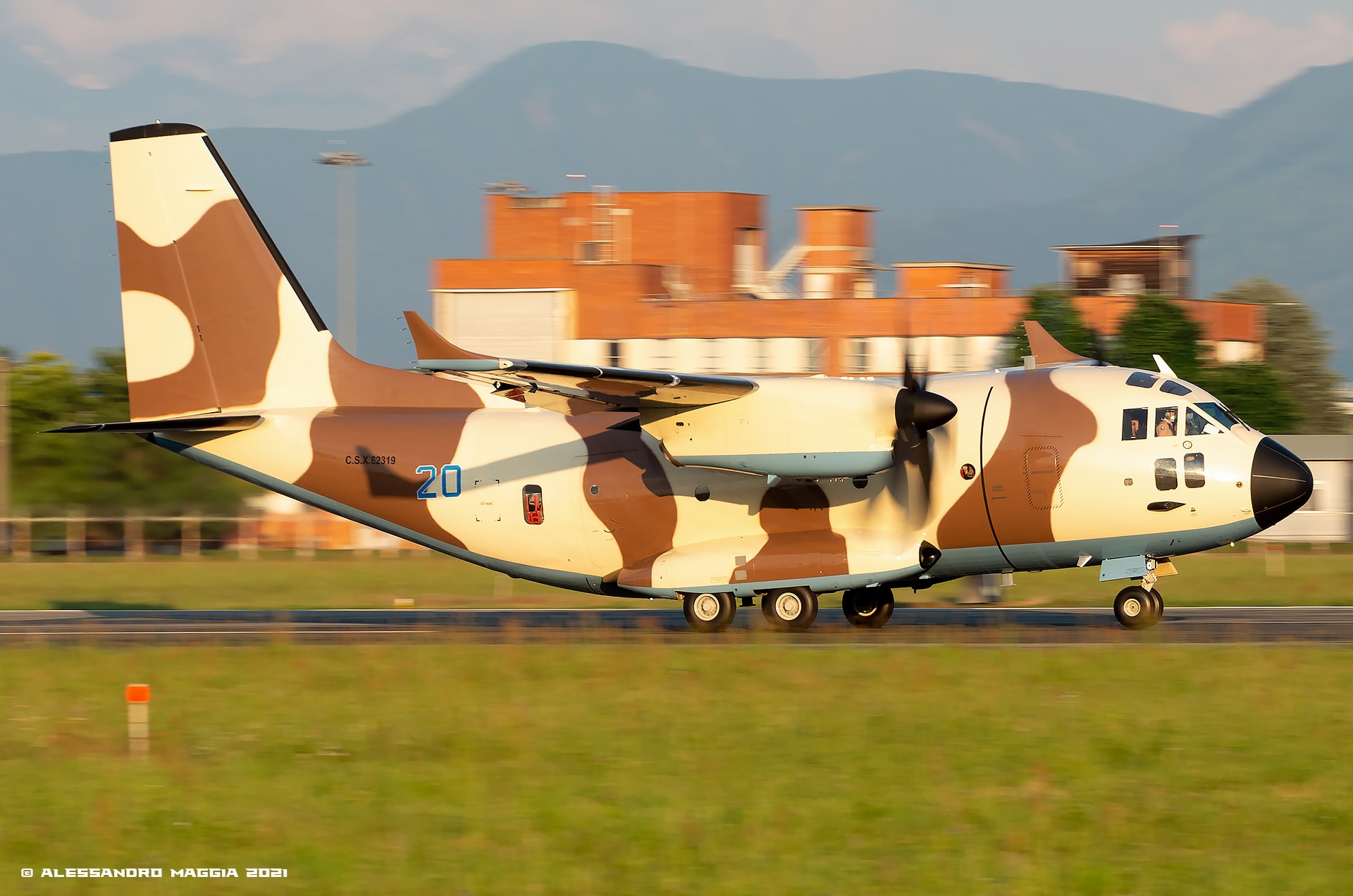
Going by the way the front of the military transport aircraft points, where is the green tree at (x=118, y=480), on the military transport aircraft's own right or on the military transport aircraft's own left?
on the military transport aircraft's own left

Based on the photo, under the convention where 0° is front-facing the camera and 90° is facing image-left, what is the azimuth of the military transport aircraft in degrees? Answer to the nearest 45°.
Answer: approximately 270°
